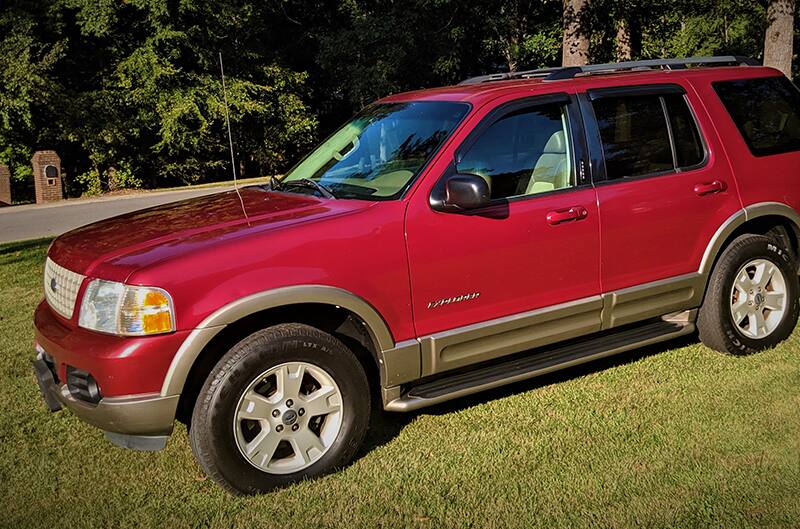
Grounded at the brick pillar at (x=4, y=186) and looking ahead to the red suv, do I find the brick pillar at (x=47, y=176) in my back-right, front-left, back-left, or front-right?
front-left

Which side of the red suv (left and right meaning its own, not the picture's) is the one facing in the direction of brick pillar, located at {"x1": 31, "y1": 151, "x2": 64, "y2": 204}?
right

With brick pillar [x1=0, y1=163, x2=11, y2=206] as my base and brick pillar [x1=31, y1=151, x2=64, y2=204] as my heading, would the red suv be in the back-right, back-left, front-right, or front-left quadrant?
front-right
